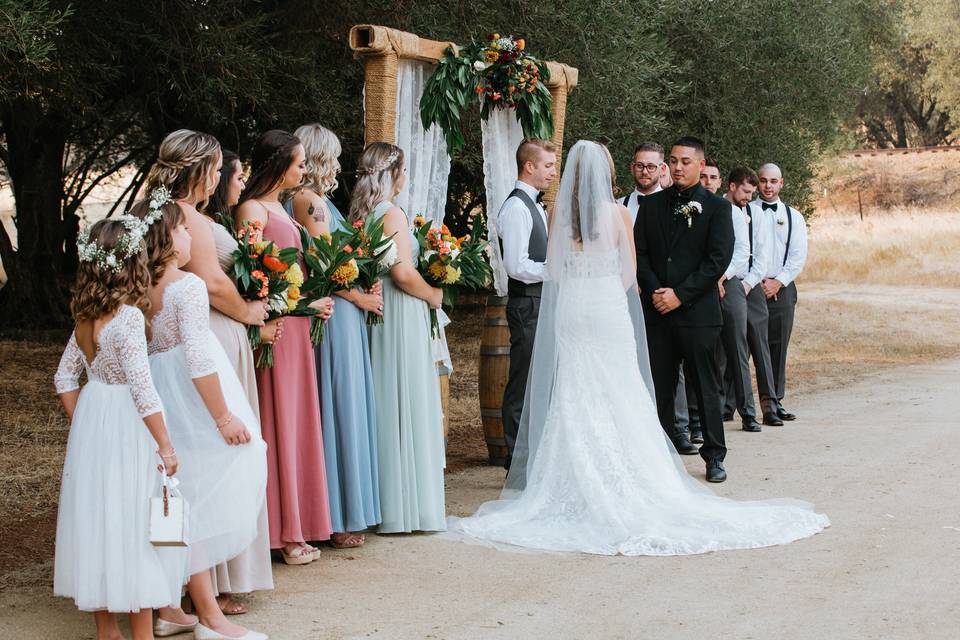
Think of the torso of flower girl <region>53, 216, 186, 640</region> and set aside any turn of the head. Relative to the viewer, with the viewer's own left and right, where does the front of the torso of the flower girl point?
facing away from the viewer and to the right of the viewer

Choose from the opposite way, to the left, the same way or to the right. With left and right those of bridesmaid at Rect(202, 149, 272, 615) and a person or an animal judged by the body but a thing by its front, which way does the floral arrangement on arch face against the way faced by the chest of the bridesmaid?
to the right

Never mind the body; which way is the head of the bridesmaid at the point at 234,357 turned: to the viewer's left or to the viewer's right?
to the viewer's right

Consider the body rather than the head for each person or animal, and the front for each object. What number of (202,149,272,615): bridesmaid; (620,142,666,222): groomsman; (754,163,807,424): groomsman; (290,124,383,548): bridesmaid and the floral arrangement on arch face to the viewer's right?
2

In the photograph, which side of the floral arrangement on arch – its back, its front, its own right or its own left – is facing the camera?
front

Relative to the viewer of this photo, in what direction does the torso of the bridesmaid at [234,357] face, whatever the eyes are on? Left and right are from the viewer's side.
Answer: facing to the right of the viewer

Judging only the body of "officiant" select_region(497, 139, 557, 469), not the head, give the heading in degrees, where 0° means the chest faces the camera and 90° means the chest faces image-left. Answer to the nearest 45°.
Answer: approximately 270°

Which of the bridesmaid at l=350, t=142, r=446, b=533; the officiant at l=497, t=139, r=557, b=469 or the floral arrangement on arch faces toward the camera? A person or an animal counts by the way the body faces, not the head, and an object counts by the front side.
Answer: the floral arrangement on arch

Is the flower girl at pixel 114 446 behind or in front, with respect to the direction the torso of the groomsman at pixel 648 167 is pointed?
in front

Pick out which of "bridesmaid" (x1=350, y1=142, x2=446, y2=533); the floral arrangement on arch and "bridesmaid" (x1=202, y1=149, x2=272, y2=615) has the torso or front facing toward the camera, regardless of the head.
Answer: the floral arrangement on arch

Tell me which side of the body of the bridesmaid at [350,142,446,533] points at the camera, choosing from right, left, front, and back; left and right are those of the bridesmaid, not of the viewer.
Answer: right

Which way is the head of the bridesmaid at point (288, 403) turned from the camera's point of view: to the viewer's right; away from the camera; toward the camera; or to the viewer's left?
to the viewer's right

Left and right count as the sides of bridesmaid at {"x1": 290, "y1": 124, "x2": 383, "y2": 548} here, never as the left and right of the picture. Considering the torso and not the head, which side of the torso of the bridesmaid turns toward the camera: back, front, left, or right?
right

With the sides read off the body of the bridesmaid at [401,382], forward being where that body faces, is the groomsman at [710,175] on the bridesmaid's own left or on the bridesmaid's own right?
on the bridesmaid's own left

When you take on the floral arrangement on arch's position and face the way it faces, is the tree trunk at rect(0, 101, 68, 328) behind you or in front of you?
behind

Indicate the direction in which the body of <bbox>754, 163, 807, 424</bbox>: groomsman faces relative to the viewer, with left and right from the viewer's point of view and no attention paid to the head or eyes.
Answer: facing the viewer and to the left of the viewer

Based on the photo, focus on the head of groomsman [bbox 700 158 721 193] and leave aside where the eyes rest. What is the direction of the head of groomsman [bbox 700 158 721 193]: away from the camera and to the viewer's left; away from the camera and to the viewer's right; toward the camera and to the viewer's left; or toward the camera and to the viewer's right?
toward the camera and to the viewer's left
